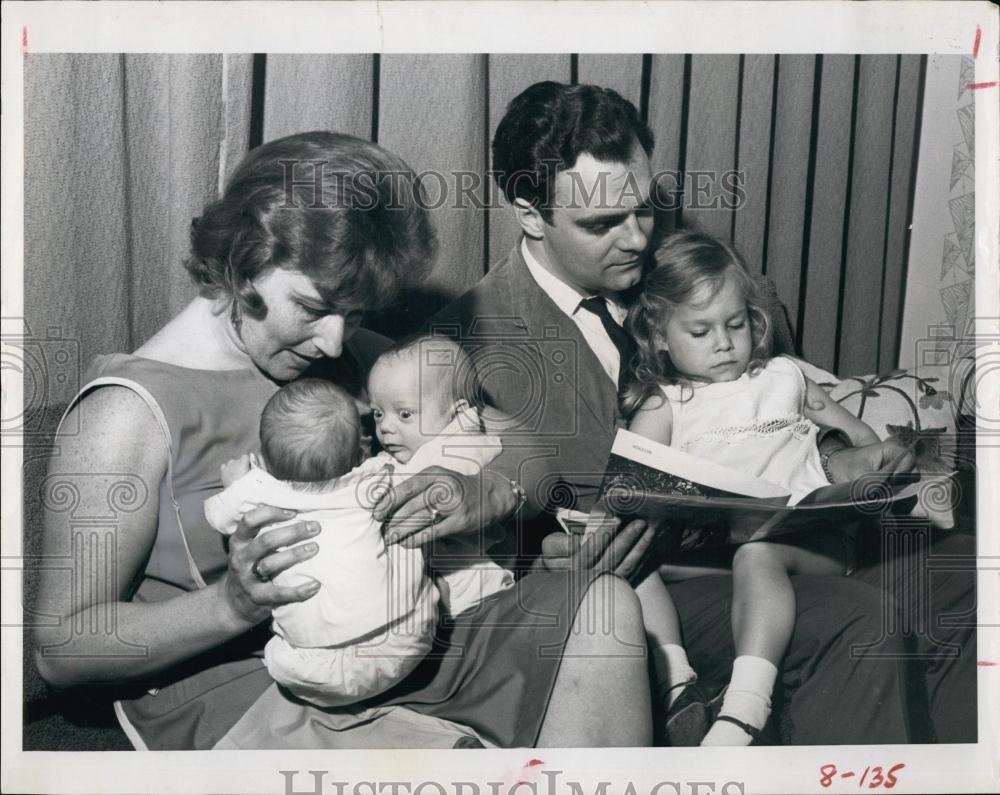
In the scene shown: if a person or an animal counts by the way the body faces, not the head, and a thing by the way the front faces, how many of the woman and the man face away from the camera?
0

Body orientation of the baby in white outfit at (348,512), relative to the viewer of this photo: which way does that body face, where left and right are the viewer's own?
facing away from the viewer

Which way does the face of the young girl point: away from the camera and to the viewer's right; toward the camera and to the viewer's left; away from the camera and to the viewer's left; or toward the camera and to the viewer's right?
toward the camera and to the viewer's left

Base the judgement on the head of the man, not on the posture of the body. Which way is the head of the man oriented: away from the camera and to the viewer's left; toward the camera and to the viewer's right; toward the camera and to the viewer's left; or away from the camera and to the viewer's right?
toward the camera and to the viewer's right

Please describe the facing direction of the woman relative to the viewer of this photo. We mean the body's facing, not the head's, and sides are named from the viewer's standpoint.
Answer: facing the viewer and to the right of the viewer

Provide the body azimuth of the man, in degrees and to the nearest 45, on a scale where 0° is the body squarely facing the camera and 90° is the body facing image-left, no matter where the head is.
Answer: approximately 315°

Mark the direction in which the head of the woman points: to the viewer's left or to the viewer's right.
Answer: to the viewer's right

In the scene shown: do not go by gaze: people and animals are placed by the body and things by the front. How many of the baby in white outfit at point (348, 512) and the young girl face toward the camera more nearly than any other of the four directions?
1

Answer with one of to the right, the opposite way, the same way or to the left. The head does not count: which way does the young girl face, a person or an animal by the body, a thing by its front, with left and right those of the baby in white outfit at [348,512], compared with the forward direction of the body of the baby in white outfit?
the opposite way
